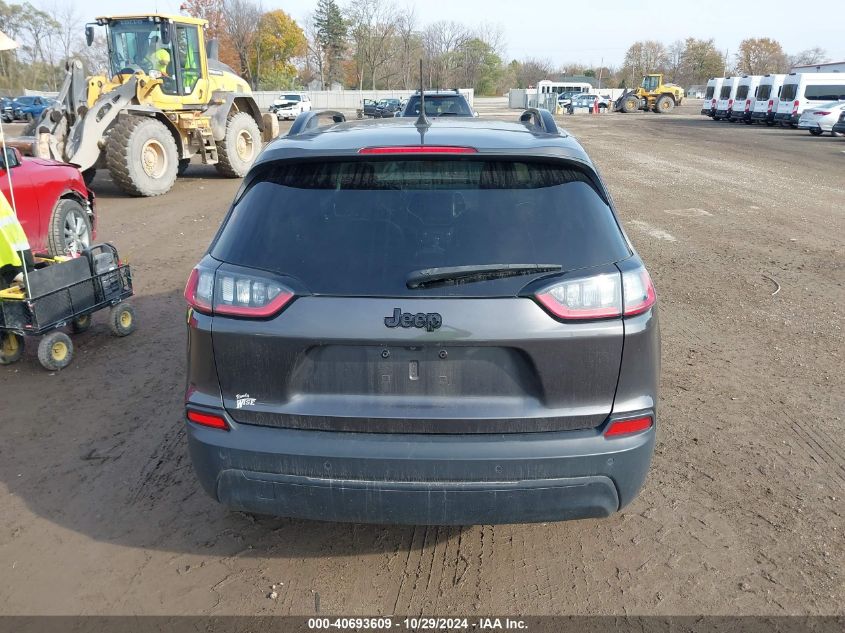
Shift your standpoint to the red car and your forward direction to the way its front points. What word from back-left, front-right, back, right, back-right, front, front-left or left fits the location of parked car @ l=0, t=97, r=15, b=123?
front-left

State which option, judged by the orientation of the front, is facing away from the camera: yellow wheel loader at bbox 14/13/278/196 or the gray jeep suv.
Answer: the gray jeep suv

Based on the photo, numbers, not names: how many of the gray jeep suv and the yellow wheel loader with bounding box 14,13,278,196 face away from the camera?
1

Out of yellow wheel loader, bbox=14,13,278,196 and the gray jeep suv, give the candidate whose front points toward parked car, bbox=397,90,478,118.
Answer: the gray jeep suv

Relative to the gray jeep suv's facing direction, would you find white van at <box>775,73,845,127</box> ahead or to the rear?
ahead

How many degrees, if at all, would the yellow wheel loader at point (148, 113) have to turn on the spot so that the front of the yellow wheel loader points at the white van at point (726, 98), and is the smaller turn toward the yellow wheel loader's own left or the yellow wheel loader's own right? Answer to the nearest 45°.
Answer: approximately 180°

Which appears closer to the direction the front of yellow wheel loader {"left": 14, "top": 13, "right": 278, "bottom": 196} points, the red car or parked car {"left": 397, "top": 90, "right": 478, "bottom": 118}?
the red car

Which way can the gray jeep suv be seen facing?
away from the camera
